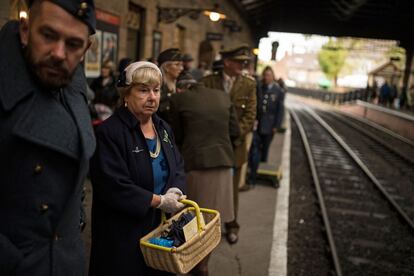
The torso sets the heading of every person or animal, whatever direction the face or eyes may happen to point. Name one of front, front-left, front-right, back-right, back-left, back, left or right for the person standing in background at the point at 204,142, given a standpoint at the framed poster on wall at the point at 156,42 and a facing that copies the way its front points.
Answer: front-right

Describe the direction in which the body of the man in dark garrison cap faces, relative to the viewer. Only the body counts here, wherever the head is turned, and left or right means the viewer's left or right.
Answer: facing the viewer and to the right of the viewer

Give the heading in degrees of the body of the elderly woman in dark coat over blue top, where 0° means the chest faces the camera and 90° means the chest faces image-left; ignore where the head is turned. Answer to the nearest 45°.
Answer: approximately 315°

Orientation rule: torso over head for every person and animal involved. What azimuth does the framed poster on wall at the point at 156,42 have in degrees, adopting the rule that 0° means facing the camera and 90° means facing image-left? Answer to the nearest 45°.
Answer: approximately 315°

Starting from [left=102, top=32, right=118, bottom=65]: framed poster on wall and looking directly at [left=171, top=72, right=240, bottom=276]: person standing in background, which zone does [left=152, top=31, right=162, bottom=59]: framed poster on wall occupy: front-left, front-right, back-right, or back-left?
back-left

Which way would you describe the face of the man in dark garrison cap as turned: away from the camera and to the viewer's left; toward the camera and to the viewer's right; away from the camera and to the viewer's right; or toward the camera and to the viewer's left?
toward the camera and to the viewer's right

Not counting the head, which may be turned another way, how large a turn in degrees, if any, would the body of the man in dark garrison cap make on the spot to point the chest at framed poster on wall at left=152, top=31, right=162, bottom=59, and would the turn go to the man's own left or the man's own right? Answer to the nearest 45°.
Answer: approximately 135° to the man's own left

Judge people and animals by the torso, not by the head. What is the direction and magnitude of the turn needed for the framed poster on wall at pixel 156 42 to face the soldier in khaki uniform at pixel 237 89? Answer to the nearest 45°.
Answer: approximately 45° to its right

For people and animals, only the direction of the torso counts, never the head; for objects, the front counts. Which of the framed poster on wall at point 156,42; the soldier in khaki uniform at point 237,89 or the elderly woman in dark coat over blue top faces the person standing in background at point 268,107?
the framed poster on wall

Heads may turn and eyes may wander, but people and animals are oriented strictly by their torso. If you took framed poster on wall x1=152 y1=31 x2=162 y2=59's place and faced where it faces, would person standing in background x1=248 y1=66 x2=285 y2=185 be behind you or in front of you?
in front

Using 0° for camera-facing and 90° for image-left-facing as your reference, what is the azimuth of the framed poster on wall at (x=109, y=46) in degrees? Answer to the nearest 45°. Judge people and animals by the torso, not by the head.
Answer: approximately 315°

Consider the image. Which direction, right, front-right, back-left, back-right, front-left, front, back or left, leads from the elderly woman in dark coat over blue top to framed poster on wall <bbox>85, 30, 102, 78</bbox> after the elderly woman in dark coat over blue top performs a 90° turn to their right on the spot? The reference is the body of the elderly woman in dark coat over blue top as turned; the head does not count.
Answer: back-right

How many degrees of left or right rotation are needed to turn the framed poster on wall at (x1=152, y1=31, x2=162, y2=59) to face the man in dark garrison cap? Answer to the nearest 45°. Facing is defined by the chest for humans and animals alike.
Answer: approximately 45° to its right

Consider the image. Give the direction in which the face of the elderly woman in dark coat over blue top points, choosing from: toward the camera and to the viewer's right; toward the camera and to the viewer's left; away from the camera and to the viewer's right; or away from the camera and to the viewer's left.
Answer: toward the camera and to the viewer's right

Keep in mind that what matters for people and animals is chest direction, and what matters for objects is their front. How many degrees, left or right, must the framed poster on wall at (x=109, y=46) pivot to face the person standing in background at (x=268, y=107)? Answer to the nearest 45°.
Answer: approximately 45° to its left

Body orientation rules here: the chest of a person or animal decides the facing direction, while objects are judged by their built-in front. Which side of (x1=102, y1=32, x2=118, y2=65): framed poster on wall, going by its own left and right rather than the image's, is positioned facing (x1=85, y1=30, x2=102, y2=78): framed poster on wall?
right
